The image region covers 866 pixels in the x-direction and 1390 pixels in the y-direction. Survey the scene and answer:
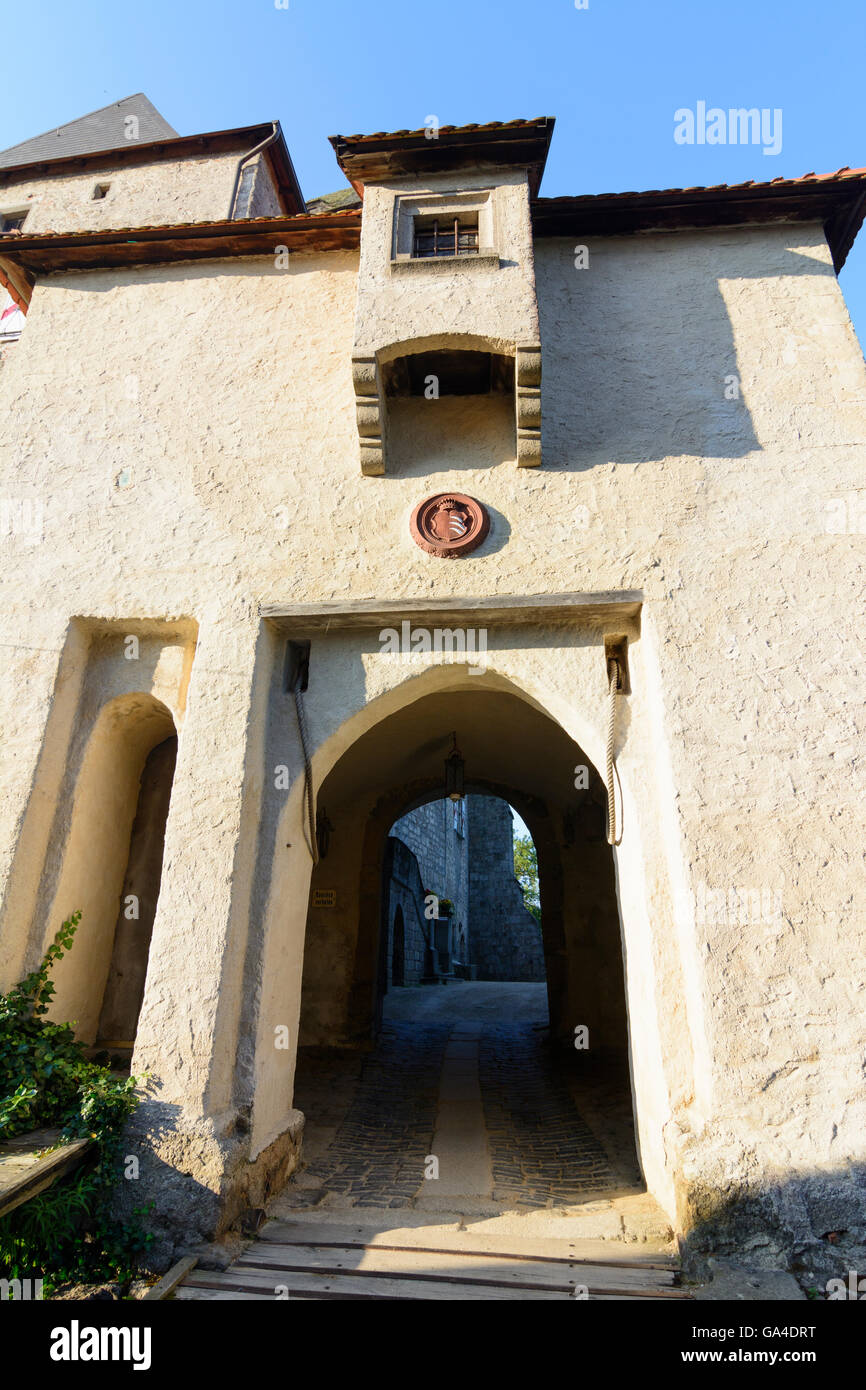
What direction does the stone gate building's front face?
toward the camera

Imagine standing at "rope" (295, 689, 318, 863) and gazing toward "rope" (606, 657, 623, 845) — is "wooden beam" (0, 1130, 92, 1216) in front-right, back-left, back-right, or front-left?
back-right

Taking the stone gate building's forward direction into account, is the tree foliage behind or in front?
behind
